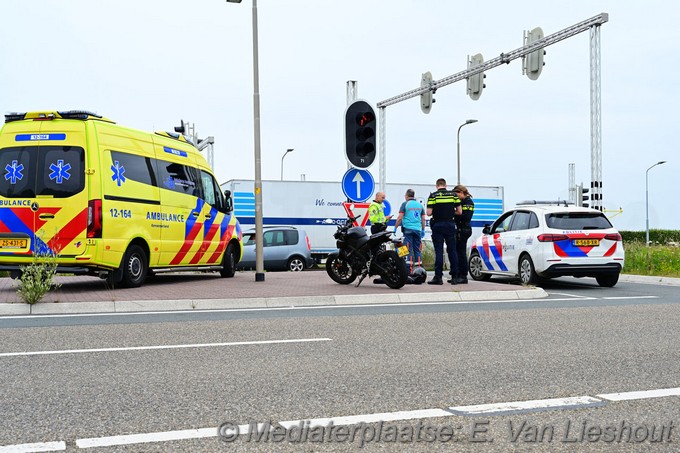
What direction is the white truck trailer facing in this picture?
to the viewer's left

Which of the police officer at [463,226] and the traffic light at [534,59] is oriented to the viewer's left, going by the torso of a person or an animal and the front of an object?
the police officer

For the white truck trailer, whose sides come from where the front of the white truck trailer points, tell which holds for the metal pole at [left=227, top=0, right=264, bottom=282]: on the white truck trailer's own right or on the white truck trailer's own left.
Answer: on the white truck trailer's own left

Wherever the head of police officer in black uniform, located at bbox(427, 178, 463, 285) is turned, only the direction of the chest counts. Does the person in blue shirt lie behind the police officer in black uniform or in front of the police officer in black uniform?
in front

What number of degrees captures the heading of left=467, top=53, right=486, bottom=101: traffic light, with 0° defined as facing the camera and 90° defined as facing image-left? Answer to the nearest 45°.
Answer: approximately 225°

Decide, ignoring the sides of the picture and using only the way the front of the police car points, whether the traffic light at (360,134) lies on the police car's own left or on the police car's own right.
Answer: on the police car's own left

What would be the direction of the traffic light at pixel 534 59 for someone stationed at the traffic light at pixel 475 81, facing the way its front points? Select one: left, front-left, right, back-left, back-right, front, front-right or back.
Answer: right

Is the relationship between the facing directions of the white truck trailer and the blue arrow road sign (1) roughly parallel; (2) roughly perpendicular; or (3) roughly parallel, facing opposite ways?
roughly perpendicular
